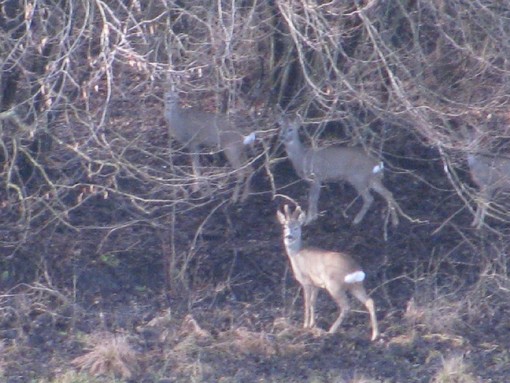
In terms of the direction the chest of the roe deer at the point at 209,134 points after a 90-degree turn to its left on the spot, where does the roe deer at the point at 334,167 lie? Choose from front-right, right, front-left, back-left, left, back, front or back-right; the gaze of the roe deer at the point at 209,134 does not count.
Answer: left

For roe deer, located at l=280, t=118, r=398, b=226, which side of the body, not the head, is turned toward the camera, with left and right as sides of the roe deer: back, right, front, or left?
left

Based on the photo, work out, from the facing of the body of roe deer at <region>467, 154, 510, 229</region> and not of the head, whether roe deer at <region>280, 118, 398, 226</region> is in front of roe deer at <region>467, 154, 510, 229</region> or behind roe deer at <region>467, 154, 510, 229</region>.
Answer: in front

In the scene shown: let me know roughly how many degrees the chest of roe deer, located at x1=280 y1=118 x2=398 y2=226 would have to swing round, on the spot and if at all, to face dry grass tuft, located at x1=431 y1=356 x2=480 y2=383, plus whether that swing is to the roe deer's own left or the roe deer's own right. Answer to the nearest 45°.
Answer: approximately 90° to the roe deer's own left

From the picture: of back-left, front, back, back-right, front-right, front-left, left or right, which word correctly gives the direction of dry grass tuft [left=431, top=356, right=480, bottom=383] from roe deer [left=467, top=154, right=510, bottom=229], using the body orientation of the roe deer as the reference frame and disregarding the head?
left

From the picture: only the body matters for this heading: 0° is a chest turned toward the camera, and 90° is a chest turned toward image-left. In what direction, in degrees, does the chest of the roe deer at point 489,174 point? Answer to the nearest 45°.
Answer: approximately 90°

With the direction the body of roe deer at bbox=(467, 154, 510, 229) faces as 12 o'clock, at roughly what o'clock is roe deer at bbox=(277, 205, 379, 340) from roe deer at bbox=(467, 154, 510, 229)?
roe deer at bbox=(277, 205, 379, 340) is roughly at 10 o'clock from roe deer at bbox=(467, 154, 510, 229).

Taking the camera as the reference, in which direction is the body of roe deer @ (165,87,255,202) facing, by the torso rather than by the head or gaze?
to the viewer's left

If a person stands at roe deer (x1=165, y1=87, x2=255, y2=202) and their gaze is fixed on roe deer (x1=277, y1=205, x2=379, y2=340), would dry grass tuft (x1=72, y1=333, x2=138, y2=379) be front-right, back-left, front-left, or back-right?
front-right

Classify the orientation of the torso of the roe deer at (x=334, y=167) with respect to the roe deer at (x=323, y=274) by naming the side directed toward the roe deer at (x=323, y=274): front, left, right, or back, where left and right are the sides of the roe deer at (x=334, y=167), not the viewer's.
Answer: left

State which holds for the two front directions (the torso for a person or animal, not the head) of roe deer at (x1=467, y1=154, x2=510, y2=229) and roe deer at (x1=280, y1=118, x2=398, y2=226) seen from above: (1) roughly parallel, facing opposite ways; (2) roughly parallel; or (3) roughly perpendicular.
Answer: roughly parallel

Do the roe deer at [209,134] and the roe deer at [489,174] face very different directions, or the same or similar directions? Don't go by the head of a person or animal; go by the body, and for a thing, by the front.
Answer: same or similar directions

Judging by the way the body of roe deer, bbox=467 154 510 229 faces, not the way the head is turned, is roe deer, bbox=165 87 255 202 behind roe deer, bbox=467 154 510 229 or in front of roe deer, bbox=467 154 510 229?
in front

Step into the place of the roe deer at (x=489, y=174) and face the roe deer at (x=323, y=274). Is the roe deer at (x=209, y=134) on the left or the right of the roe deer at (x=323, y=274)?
right
